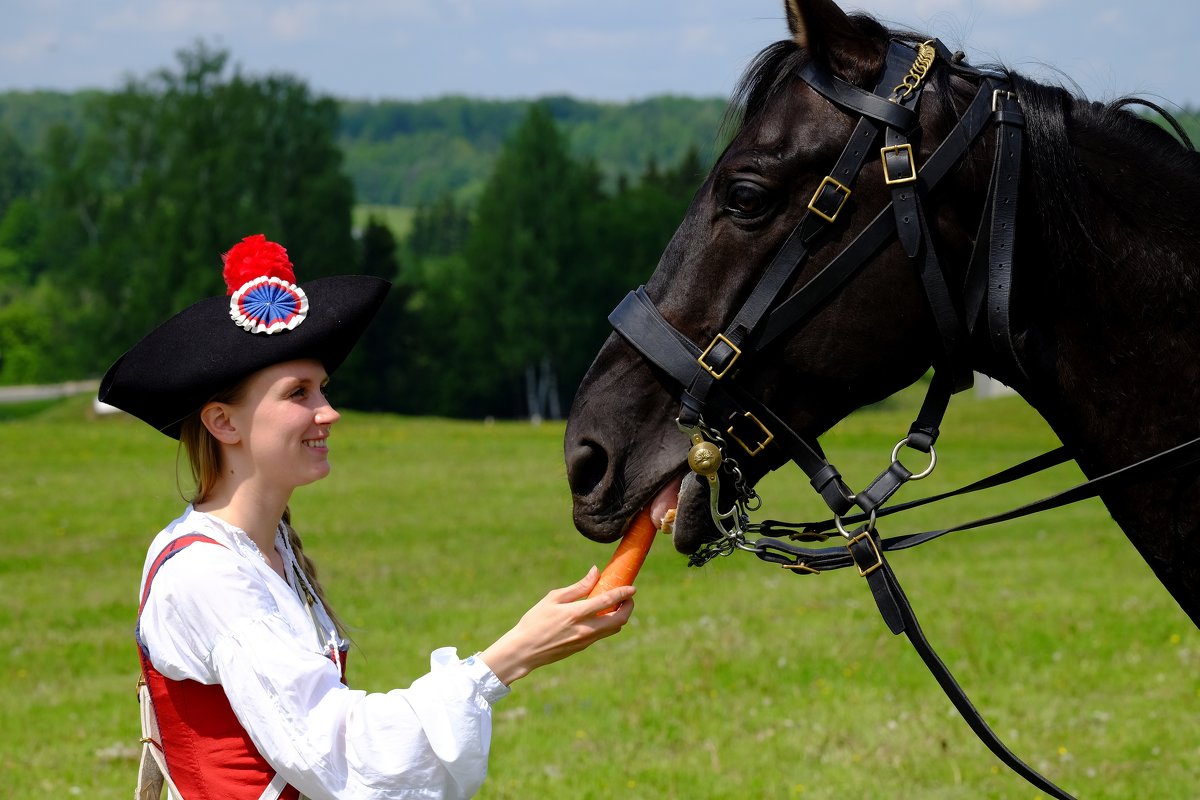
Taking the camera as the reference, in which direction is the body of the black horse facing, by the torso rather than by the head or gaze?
to the viewer's left

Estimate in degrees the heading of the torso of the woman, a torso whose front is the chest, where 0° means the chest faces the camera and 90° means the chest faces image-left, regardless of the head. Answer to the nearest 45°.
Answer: approximately 270°

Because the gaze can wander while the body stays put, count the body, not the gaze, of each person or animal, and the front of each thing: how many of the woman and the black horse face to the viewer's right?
1

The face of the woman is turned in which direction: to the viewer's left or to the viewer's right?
to the viewer's right

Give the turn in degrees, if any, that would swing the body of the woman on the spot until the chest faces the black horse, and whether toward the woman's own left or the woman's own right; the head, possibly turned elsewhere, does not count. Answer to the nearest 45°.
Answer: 0° — they already face it

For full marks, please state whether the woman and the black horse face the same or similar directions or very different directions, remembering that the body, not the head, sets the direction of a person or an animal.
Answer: very different directions
